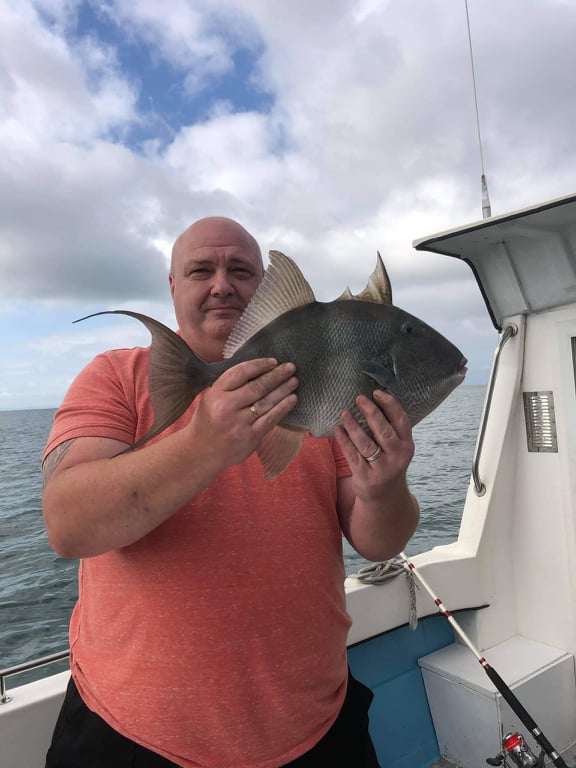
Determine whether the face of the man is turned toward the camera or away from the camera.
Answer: toward the camera

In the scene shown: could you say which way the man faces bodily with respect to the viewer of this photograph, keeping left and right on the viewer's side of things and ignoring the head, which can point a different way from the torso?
facing the viewer

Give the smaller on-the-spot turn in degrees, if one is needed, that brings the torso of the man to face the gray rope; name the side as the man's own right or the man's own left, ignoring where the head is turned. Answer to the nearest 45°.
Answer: approximately 135° to the man's own left

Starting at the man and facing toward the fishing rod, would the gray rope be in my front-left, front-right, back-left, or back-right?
front-left

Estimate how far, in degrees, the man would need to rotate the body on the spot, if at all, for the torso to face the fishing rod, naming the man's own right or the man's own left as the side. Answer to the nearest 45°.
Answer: approximately 135° to the man's own left
